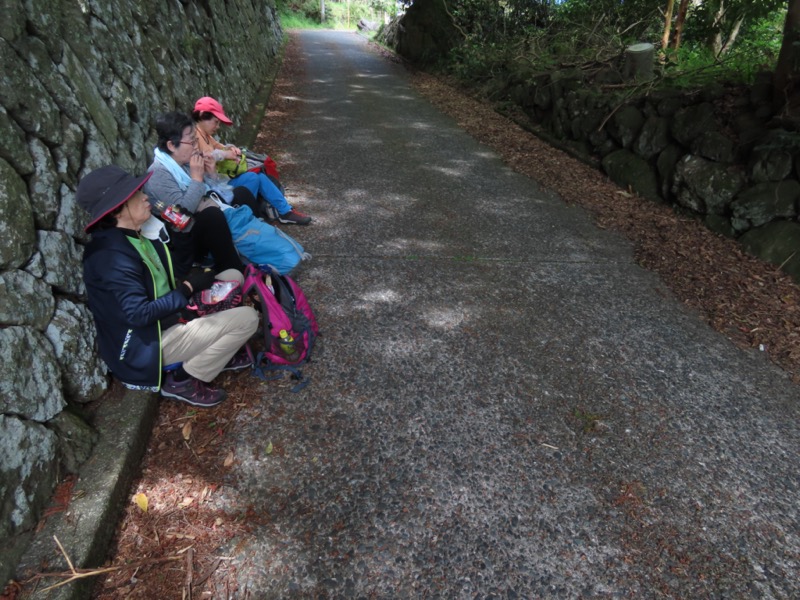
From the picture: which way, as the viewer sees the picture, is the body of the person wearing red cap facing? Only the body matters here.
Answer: to the viewer's right

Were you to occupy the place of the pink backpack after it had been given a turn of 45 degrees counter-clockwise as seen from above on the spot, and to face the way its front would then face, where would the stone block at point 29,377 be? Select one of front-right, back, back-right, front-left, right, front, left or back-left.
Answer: back

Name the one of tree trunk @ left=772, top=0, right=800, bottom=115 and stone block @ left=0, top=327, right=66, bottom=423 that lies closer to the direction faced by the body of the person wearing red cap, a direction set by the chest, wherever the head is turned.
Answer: the tree trunk

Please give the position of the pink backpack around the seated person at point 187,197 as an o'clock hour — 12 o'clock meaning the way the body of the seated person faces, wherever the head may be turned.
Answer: The pink backpack is roughly at 2 o'clock from the seated person.

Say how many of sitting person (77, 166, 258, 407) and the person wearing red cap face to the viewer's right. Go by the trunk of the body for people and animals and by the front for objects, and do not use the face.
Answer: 2

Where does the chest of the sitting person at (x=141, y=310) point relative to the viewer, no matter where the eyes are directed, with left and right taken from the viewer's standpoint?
facing to the right of the viewer

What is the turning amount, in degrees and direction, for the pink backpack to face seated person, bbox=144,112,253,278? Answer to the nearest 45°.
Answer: approximately 135° to its left

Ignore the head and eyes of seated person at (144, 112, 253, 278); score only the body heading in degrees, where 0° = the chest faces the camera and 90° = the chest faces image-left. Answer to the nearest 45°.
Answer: approximately 270°

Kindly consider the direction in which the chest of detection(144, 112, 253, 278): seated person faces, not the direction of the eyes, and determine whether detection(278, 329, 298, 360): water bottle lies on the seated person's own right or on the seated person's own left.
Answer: on the seated person's own right
